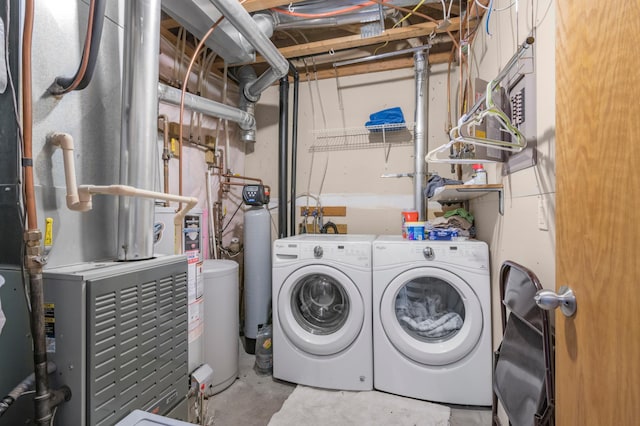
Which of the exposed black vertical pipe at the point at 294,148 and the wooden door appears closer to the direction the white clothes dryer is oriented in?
the wooden door

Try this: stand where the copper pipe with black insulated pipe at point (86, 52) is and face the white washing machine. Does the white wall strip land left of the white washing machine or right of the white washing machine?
right

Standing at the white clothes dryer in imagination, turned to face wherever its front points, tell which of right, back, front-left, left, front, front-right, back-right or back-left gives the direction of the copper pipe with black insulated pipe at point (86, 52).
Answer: front-right

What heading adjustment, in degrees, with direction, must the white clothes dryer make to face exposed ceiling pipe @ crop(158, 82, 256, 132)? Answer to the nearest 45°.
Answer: approximately 90° to its right

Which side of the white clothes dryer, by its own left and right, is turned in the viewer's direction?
front

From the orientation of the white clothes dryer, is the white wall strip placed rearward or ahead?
ahead

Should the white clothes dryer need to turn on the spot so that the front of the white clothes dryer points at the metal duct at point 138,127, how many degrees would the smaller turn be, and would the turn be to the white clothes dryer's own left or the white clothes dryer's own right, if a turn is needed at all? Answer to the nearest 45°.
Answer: approximately 45° to the white clothes dryer's own right

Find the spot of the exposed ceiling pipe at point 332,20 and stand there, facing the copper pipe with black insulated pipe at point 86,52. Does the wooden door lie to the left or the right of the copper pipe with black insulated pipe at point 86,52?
left
